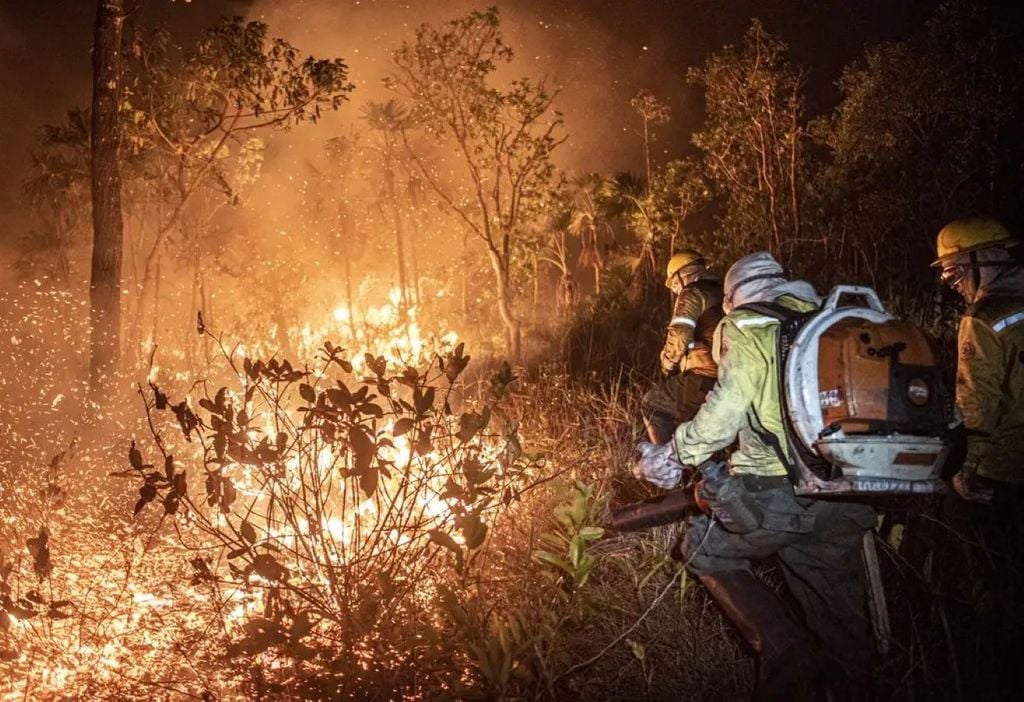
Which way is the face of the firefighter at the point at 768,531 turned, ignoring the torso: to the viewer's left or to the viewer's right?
to the viewer's left

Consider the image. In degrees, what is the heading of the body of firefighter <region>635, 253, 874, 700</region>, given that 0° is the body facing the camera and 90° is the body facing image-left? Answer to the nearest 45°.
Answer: approximately 90°

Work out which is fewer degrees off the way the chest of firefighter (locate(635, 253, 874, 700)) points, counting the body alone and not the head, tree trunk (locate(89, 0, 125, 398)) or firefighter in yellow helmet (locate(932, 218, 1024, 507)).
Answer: the tree trunk

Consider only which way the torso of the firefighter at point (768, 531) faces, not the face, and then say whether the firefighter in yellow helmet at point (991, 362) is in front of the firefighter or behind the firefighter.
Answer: behind

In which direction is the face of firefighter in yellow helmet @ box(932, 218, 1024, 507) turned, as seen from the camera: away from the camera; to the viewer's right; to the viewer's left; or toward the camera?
to the viewer's left

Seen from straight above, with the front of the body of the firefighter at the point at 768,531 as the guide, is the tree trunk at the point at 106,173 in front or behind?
in front

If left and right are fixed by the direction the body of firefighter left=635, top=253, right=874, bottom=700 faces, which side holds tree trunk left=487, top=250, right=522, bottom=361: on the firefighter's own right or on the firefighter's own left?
on the firefighter's own right

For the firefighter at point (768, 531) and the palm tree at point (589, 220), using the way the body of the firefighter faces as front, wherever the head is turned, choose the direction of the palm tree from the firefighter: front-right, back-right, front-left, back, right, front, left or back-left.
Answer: right

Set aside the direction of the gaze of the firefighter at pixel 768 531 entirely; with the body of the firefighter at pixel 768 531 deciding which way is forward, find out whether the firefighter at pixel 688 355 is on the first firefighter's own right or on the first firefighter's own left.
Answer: on the first firefighter's own right

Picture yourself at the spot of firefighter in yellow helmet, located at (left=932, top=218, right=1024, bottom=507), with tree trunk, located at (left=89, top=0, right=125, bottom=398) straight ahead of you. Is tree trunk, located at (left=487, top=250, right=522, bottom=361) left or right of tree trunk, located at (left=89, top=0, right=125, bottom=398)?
right

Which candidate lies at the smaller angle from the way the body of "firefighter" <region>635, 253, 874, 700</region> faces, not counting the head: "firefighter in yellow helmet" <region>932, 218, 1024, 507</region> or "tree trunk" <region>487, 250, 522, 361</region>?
the tree trunk
